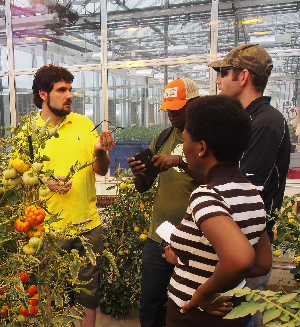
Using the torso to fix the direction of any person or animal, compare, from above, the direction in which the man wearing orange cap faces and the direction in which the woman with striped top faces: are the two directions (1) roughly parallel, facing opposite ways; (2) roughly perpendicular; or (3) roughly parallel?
roughly perpendicular

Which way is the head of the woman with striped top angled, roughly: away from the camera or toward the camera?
away from the camera

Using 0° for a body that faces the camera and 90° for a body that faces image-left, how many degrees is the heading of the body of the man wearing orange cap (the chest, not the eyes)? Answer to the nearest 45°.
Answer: approximately 45°

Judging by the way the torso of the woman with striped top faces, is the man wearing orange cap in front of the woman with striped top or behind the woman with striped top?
in front

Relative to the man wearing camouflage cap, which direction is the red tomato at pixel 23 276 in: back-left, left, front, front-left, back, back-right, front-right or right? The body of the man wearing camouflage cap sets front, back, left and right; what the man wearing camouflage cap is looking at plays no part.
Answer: front-left

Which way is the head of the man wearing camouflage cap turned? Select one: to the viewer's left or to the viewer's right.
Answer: to the viewer's left

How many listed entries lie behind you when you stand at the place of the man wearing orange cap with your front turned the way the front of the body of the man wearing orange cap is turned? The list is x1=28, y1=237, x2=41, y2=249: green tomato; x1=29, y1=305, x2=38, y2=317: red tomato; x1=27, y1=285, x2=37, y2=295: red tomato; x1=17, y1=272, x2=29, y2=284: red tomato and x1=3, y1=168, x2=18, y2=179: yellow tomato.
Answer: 0

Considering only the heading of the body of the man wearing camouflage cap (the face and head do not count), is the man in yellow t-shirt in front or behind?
in front

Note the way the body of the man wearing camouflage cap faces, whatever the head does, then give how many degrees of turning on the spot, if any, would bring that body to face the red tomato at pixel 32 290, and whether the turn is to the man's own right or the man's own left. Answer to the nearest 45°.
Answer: approximately 45° to the man's own left

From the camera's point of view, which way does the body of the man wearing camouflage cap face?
to the viewer's left

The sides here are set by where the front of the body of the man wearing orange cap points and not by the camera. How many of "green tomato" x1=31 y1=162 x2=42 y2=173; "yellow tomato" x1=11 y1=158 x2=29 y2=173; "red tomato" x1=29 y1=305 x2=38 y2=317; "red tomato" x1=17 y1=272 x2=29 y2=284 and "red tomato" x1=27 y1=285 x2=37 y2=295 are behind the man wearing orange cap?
0

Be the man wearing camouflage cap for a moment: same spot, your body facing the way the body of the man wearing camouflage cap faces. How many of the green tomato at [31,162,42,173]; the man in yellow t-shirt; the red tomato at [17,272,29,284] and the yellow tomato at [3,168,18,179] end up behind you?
0

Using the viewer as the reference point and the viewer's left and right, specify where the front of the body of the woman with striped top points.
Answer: facing away from the viewer and to the left of the viewer

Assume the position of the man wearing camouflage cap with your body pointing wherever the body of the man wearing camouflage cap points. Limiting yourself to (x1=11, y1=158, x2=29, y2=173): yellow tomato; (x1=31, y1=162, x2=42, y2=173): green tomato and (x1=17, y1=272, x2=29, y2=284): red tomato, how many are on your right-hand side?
0

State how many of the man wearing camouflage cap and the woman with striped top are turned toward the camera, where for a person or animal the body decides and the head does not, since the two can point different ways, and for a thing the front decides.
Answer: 0

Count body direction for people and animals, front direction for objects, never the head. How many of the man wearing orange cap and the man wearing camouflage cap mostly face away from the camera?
0

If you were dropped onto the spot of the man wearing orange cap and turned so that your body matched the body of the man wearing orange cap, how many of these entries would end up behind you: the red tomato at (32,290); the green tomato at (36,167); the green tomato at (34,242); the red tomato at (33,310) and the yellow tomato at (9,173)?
0
